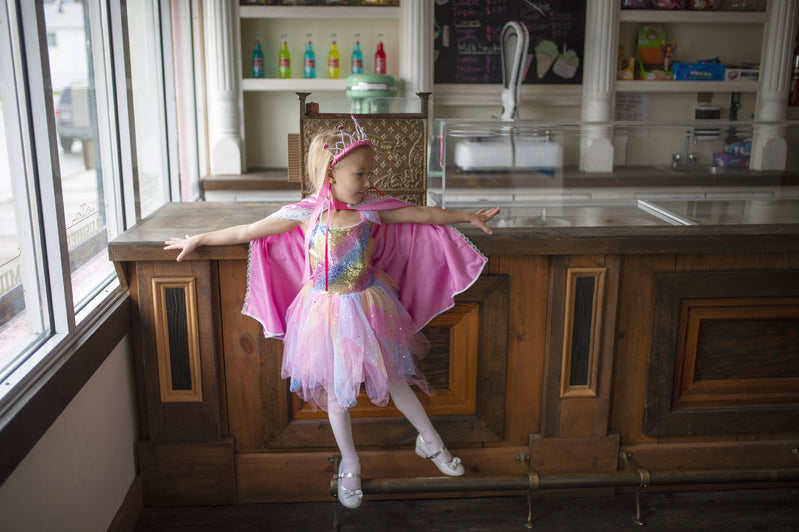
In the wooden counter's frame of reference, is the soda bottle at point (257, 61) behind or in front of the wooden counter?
behind

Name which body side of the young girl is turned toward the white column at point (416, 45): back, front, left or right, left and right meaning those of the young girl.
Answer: back

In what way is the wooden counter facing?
toward the camera

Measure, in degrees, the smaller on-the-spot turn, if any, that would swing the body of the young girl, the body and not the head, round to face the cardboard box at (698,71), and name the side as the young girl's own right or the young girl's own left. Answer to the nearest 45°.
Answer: approximately 135° to the young girl's own left

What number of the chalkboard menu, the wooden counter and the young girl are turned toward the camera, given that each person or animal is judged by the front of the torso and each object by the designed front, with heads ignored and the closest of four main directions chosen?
3

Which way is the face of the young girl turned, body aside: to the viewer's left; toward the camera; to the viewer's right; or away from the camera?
to the viewer's right

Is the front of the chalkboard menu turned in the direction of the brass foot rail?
yes

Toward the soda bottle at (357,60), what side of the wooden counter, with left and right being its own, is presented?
back

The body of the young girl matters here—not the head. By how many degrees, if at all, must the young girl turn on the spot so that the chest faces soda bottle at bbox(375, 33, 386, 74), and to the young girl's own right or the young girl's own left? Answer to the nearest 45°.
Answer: approximately 180°

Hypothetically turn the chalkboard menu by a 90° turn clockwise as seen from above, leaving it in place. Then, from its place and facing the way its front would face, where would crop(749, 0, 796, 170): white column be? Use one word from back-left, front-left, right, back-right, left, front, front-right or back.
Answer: back

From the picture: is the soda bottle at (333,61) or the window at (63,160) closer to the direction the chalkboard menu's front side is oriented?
the window

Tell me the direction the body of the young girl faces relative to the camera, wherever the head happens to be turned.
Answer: toward the camera

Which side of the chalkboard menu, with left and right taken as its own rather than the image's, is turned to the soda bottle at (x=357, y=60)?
right
